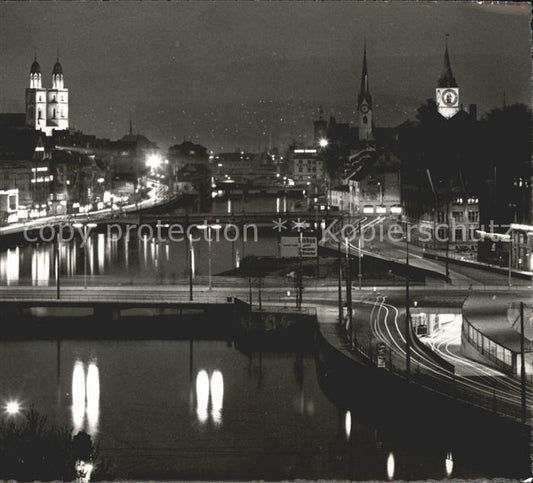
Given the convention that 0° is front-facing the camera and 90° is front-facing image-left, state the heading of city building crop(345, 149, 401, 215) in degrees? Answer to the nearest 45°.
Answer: approximately 0°

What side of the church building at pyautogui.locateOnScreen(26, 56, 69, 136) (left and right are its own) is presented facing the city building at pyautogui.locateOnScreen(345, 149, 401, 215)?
front

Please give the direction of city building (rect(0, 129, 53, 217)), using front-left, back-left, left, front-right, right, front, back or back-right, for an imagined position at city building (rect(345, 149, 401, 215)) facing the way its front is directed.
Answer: right

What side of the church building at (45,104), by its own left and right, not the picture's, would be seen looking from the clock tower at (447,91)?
front

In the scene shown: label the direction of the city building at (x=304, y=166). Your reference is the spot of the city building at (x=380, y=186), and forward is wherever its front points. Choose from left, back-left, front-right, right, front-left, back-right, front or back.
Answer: back

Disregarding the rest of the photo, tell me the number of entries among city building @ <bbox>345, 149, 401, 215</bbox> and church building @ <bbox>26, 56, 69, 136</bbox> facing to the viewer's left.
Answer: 0

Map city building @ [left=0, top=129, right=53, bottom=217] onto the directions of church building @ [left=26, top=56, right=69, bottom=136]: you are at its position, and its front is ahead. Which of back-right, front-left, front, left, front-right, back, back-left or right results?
front-right

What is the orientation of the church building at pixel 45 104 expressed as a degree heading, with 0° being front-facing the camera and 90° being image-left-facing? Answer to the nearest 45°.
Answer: approximately 315°
